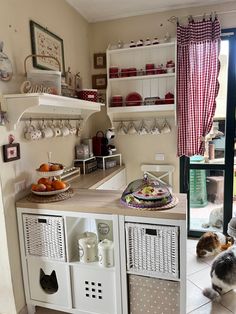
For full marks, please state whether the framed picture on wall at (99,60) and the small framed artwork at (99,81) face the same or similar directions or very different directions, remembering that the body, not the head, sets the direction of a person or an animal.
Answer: same or similar directions

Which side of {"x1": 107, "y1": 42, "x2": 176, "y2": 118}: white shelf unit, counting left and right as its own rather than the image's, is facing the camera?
front

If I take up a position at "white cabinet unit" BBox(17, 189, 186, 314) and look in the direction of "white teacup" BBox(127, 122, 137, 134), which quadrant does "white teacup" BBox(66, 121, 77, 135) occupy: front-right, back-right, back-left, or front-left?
front-left

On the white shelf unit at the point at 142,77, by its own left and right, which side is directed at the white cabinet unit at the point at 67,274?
front

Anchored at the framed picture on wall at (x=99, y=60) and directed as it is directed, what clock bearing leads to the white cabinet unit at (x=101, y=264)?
The white cabinet unit is roughly at 12 o'clock from the framed picture on wall.

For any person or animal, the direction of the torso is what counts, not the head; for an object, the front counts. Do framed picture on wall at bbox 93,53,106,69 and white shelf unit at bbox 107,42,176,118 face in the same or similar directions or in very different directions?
same or similar directions

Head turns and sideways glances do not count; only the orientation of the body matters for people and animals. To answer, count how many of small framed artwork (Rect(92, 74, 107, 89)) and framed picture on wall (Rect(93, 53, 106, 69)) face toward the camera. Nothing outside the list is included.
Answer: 2

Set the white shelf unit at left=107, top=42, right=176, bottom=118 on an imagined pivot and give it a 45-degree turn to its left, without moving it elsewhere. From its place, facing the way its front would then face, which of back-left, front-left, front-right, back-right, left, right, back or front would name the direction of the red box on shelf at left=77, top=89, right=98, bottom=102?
right

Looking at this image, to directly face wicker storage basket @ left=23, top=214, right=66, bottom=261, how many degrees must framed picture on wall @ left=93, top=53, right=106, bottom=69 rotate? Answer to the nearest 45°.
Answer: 0° — it already faces it

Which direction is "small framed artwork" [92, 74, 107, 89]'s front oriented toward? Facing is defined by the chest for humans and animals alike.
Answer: toward the camera

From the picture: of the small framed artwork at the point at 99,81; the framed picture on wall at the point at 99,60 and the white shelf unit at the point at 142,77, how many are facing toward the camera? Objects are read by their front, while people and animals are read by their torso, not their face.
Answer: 3

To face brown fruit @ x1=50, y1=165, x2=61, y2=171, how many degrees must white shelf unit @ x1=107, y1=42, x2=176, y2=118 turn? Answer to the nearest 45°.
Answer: approximately 45° to its right
